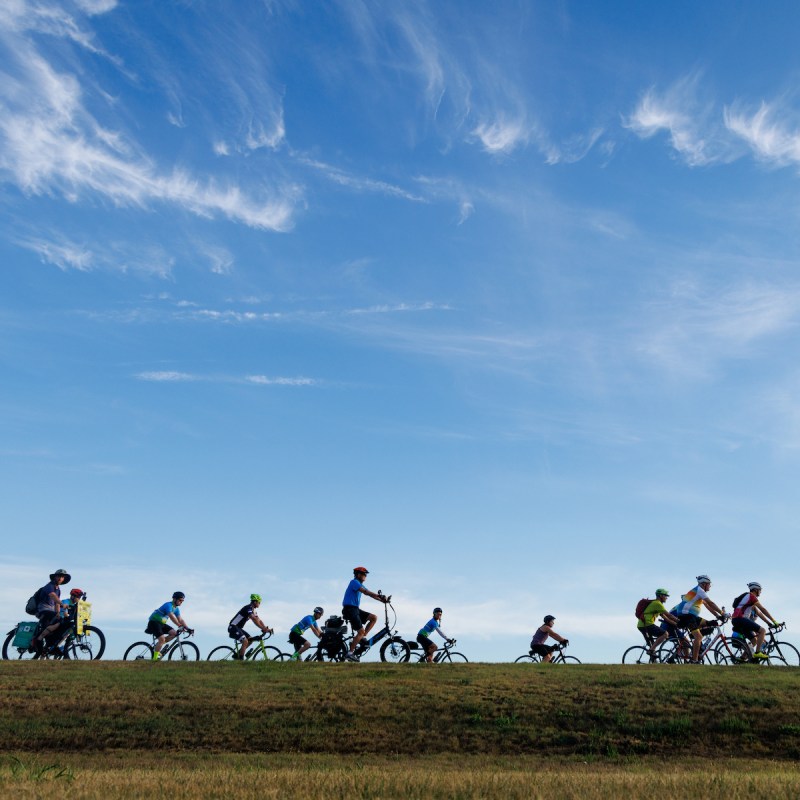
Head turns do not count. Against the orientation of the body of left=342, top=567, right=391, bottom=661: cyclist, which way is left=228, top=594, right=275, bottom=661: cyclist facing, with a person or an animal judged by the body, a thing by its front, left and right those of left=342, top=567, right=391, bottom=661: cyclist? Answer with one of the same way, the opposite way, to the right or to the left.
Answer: the same way

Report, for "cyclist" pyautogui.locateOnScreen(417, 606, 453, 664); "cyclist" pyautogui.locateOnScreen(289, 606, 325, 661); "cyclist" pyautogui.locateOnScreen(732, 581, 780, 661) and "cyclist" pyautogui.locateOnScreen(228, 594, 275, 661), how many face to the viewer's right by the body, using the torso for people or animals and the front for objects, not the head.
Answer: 4

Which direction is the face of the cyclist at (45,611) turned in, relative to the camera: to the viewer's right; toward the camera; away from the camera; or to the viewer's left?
to the viewer's right

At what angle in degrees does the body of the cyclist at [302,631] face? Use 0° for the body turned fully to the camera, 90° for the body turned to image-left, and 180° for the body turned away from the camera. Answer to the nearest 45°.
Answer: approximately 270°

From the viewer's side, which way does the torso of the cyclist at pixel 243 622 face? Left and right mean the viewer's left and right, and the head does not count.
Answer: facing to the right of the viewer

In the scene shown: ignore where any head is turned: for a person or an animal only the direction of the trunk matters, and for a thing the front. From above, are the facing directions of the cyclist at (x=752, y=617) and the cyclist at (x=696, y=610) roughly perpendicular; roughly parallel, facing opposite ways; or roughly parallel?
roughly parallel

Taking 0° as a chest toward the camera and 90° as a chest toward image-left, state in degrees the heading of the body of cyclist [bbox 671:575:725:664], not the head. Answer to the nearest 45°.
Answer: approximately 270°

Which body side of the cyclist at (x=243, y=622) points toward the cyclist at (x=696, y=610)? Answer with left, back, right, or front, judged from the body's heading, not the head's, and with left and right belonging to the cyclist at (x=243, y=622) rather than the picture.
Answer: front

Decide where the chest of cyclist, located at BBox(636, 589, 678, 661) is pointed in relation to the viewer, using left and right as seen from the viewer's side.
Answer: facing to the right of the viewer

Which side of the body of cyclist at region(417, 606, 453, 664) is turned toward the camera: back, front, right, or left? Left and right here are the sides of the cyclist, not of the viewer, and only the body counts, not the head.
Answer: right

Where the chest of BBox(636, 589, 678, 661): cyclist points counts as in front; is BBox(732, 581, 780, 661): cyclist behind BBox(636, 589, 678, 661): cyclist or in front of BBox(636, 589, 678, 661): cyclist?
in front

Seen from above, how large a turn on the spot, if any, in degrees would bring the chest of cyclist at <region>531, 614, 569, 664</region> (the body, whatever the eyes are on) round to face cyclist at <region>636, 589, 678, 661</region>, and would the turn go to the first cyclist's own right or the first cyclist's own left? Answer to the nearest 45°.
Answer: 0° — they already face them

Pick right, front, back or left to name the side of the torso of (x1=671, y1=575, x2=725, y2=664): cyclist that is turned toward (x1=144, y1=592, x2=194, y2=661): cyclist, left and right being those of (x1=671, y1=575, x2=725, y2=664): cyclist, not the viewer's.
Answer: back

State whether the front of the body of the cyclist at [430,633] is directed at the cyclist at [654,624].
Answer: yes

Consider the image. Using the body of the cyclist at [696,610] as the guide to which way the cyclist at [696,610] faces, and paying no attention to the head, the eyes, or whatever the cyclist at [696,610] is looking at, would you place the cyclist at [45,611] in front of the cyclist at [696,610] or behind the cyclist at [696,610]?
behind

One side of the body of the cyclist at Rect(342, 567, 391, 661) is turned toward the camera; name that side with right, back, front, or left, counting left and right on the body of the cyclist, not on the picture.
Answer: right

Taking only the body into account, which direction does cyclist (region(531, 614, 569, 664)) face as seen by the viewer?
to the viewer's right

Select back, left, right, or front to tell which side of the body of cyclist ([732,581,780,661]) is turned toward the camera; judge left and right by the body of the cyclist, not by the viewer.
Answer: right

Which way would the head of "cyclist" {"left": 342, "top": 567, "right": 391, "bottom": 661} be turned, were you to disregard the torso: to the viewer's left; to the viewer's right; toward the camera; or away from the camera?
to the viewer's right

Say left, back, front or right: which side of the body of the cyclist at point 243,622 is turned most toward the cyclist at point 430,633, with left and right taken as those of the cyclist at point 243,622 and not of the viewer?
front

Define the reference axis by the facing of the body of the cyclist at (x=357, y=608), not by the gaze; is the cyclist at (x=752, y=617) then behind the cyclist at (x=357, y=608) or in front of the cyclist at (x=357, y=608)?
in front
